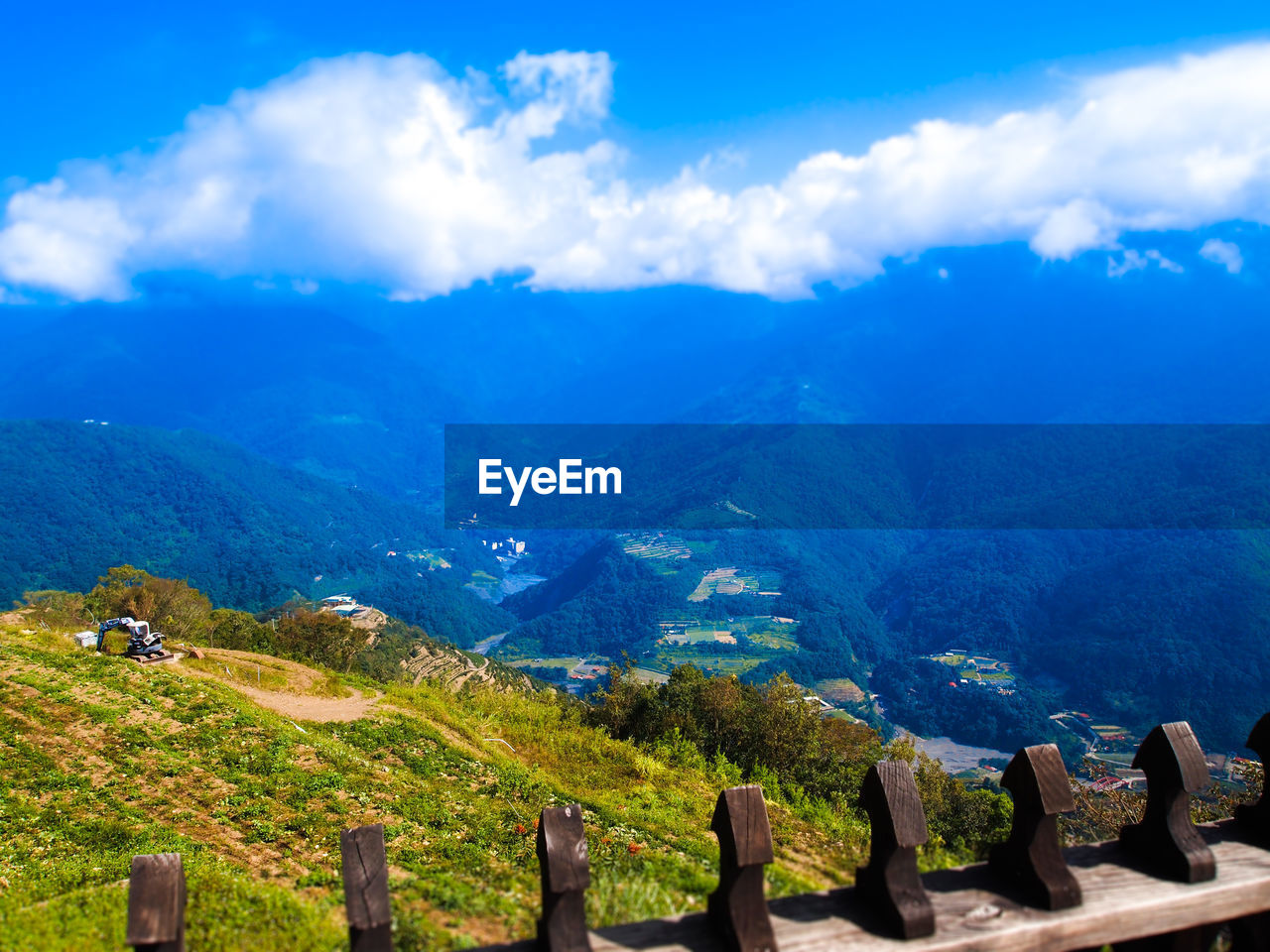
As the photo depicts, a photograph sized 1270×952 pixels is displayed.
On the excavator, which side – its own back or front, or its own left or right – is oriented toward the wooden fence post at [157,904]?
left

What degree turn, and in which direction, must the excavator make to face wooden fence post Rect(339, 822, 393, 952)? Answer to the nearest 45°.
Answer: approximately 90° to its left

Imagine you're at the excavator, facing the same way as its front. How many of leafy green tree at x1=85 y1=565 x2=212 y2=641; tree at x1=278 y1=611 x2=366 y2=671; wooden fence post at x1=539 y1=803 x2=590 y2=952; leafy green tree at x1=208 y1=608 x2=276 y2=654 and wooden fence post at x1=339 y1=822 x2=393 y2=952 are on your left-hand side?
2

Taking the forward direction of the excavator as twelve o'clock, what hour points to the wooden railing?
The wooden railing is roughly at 9 o'clock from the excavator.

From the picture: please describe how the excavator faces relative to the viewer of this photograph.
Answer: facing to the left of the viewer

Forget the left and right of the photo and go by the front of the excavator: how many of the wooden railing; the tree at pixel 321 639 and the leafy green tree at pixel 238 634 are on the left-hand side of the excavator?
1

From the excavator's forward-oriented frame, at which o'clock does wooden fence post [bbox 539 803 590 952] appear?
The wooden fence post is roughly at 9 o'clock from the excavator.

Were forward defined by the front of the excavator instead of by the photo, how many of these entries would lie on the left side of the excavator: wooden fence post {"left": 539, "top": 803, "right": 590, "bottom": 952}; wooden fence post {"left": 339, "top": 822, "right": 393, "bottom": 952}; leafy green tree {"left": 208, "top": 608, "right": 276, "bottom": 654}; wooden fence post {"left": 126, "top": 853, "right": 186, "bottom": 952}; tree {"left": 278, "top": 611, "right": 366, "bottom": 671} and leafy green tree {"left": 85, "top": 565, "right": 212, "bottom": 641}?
3

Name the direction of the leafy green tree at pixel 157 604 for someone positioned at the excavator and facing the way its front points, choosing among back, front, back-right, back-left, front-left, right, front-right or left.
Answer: right
